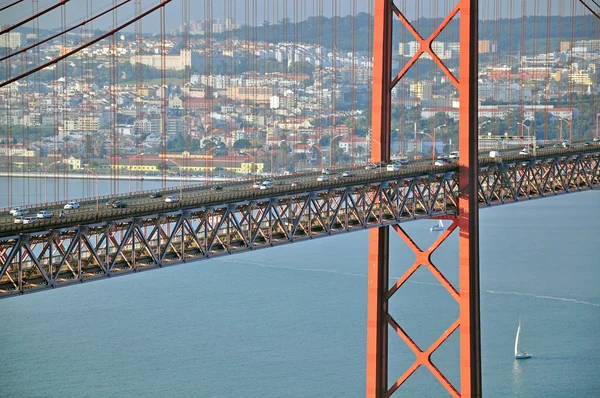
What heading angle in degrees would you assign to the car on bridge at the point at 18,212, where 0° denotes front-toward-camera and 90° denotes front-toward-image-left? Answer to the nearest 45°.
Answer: approximately 45°

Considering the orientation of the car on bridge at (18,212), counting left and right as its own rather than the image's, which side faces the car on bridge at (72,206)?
back

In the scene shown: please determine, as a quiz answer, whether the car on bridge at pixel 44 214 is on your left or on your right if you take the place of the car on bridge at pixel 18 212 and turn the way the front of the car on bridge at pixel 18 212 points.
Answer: on your left
